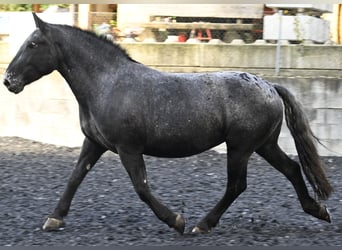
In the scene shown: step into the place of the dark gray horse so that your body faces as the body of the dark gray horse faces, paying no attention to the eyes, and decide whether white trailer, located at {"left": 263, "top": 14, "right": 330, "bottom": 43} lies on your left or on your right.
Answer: on your right

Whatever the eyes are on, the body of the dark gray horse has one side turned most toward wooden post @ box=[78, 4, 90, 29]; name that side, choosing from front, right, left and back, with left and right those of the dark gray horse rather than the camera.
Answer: right

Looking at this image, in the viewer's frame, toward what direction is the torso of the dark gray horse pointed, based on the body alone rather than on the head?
to the viewer's left

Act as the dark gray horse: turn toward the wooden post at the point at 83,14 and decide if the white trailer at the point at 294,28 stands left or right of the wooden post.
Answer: right

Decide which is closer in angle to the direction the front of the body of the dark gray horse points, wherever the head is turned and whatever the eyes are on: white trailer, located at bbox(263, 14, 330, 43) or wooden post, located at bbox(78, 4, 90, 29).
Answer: the wooden post
